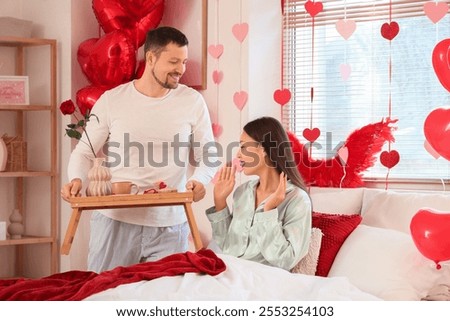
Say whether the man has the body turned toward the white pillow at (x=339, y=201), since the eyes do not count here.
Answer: no

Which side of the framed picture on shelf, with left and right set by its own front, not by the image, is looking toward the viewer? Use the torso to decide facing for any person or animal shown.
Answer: front

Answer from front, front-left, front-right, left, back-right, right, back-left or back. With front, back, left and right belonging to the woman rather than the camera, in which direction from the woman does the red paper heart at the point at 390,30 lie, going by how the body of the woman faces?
back

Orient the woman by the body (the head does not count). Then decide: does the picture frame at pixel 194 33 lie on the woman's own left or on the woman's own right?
on the woman's own right

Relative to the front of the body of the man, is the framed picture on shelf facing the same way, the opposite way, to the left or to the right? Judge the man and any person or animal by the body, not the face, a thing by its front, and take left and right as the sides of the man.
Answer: the same way

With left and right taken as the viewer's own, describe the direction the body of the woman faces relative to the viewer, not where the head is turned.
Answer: facing the viewer and to the left of the viewer

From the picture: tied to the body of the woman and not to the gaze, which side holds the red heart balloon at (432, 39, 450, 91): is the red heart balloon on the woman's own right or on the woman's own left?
on the woman's own left

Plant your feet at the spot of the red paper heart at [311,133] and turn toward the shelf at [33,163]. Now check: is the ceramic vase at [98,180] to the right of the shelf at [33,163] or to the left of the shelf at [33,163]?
left

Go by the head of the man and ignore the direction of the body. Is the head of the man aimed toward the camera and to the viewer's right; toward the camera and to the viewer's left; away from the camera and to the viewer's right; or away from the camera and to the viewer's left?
toward the camera and to the viewer's right

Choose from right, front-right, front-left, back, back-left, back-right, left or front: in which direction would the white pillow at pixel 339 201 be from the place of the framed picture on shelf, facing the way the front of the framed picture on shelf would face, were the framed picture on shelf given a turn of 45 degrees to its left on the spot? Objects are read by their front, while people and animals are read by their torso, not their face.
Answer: front

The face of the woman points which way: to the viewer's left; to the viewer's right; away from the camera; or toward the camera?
to the viewer's left

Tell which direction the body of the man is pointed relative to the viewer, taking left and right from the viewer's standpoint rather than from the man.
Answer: facing the viewer

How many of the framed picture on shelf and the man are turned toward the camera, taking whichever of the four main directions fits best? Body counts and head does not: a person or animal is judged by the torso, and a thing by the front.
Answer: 2

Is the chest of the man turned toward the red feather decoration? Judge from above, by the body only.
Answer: no

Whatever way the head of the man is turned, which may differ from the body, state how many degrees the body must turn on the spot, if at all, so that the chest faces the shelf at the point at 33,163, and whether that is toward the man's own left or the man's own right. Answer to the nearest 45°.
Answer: approximately 135° to the man's own right

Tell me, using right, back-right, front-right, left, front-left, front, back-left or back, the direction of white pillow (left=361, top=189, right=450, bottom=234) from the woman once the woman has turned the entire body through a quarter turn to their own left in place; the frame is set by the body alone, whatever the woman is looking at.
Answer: front-left

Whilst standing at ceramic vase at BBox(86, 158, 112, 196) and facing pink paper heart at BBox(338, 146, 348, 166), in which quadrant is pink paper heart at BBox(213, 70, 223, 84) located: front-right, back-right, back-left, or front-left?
front-left
